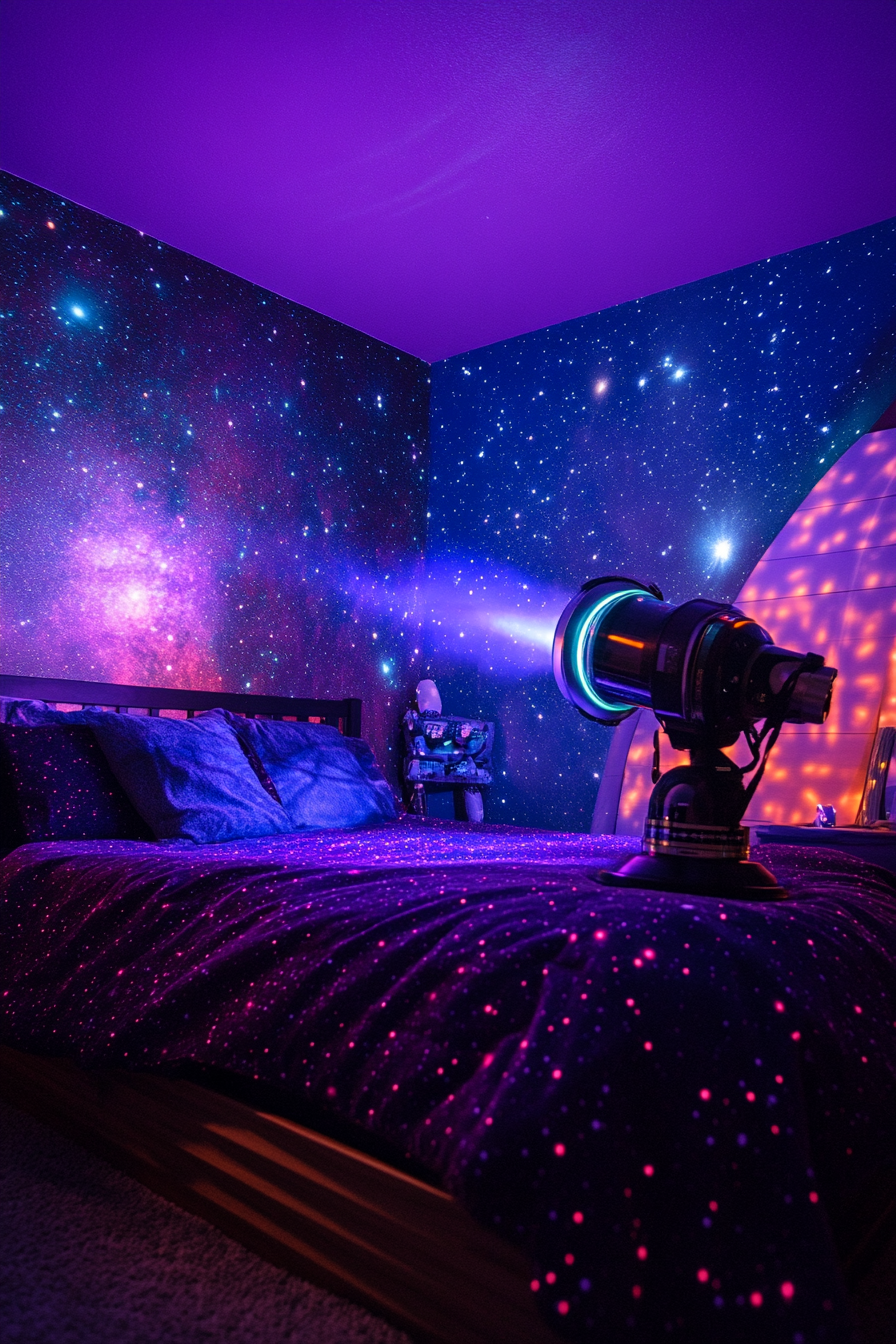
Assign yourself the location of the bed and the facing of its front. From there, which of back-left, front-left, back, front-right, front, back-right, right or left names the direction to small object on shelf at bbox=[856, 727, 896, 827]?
left

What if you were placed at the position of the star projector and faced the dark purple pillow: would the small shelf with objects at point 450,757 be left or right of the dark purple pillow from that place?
right

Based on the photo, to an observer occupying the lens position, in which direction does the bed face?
facing the viewer and to the right of the viewer

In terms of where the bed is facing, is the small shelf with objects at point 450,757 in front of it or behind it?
behind

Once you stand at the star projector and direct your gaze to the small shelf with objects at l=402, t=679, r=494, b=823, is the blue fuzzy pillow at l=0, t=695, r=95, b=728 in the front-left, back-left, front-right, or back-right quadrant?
front-left

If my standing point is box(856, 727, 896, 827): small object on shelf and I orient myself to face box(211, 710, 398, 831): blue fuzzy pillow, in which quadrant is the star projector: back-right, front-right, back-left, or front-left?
front-left
